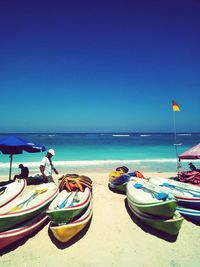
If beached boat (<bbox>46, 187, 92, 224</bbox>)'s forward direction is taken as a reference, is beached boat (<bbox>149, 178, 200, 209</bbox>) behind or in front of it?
behind

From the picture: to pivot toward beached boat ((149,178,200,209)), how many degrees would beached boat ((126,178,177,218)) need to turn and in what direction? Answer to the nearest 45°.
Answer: approximately 90° to its left

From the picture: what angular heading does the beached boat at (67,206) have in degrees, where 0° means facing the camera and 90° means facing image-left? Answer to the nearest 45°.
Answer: approximately 45°

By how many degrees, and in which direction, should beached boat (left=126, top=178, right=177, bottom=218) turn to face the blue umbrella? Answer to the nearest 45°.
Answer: approximately 135° to its right

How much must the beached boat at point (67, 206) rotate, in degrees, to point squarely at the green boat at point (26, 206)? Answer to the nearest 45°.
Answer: approximately 45° to its right

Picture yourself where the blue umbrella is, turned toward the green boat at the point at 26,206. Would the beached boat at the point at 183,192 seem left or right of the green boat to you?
left

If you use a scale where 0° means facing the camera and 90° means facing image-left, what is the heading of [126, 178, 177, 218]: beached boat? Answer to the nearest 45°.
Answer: approximately 315°

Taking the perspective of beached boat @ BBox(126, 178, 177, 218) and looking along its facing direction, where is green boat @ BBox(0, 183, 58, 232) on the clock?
The green boat is roughly at 4 o'clock from the beached boat.

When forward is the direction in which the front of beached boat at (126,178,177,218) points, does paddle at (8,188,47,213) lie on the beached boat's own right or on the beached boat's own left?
on the beached boat's own right

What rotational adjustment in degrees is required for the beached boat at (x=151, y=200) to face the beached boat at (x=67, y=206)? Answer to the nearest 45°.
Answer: approximately 135° to its right
